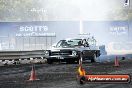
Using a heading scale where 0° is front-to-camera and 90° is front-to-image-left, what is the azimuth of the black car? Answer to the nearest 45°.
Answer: approximately 45°

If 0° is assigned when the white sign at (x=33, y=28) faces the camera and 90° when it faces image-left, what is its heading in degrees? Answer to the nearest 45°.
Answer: approximately 0°

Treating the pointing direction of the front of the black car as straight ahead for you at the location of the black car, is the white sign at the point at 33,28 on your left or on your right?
on your right

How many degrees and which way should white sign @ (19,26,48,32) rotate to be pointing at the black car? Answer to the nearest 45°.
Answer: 0° — it already faces it
